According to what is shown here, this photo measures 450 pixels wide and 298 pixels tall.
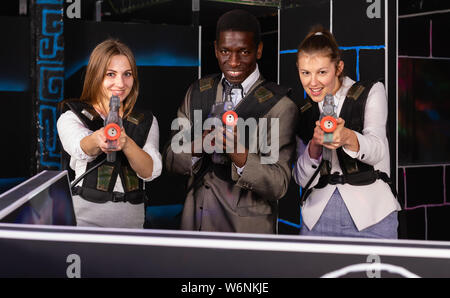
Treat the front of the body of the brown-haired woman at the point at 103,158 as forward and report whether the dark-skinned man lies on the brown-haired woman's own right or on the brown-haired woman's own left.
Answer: on the brown-haired woman's own left

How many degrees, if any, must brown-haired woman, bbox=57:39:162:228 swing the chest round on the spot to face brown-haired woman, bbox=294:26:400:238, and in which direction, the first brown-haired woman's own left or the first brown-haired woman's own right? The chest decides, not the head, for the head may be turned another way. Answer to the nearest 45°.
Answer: approximately 90° to the first brown-haired woman's own left

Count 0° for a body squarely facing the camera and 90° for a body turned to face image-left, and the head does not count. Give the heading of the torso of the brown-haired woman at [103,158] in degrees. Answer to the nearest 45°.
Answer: approximately 0°
